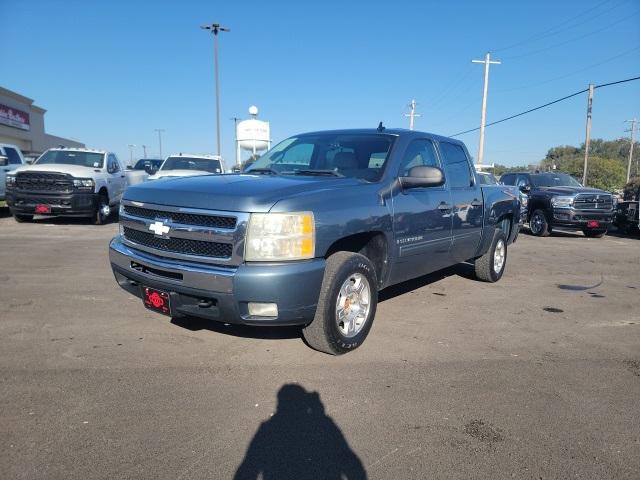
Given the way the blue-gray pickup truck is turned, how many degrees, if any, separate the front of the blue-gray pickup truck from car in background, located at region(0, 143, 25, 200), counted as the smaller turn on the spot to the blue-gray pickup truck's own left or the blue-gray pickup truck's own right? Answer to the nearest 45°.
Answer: approximately 90° to the blue-gray pickup truck's own right

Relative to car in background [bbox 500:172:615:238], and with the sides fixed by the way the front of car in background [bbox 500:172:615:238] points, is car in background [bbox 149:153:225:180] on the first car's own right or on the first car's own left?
on the first car's own right

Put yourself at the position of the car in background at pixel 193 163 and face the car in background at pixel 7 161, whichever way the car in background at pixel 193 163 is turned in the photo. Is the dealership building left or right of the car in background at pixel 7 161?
right

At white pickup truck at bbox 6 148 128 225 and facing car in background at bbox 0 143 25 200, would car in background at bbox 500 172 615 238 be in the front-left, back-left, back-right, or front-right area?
back-right

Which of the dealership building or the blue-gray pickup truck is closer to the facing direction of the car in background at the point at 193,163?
the blue-gray pickup truck

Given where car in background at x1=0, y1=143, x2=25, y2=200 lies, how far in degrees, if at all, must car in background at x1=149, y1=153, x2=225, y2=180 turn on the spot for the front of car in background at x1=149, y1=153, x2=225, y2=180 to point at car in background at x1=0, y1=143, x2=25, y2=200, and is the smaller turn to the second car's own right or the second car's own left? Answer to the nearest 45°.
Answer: approximately 90° to the second car's own right

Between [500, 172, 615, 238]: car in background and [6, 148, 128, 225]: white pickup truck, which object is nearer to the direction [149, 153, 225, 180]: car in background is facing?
the white pickup truck

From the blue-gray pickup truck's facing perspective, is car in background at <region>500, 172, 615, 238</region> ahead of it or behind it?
behind

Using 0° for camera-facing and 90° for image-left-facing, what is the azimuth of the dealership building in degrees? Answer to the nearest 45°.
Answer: approximately 315°

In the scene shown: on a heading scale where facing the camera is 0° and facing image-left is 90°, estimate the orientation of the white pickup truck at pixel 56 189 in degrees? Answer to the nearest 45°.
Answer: approximately 45°

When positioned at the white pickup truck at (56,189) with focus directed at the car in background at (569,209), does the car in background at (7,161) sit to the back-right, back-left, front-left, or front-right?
back-left

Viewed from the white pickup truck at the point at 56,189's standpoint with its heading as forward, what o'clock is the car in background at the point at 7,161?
The car in background is roughly at 4 o'clock from the white pickup truck.

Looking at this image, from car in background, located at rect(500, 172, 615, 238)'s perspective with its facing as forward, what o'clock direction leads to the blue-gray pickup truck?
The blue-gray pickup truck is roughly at 2 o'clock from the car in background.

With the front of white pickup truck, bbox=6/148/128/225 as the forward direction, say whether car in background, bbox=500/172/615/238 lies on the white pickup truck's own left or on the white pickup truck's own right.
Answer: on the white pickup truck's own left

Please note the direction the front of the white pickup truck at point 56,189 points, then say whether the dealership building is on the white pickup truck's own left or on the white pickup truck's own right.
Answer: on the white pickup truck's own right
